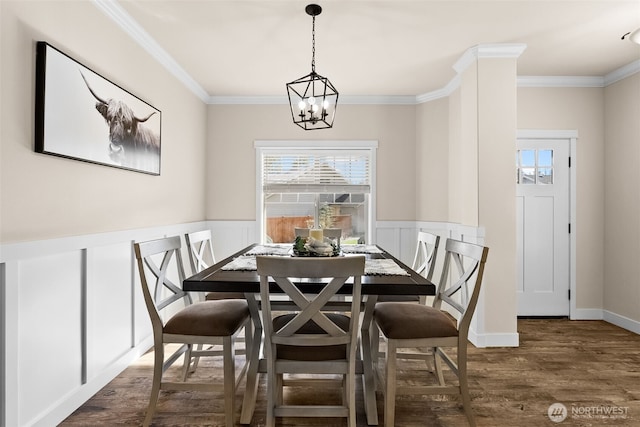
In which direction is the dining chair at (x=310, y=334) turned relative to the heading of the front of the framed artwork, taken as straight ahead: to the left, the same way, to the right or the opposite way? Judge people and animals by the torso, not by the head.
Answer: to the left

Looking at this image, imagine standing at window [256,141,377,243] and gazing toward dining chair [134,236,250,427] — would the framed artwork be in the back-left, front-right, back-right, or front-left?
front-right

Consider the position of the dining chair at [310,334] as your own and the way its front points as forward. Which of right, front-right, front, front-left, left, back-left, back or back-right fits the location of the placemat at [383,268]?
front-right

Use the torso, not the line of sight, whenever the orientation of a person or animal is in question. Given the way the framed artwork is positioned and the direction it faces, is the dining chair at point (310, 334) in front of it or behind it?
in front

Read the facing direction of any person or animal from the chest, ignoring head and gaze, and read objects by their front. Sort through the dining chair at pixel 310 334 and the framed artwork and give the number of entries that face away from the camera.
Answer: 1

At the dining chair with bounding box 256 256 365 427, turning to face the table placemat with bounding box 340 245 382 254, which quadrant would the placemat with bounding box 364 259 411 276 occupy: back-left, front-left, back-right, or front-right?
front-right

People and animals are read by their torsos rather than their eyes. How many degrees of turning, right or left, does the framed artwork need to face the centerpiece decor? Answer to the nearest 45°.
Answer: approximately 45° to its left

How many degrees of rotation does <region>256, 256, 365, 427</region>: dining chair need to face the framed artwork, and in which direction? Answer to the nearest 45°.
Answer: approximately 90° to its left

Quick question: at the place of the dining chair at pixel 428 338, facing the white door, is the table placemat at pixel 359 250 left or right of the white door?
left

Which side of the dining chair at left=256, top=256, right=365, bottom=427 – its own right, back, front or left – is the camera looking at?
back

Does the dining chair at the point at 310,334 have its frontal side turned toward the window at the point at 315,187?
yes

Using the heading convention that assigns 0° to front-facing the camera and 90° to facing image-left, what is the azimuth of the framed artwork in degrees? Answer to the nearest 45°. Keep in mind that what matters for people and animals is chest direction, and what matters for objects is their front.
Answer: approximately 315°

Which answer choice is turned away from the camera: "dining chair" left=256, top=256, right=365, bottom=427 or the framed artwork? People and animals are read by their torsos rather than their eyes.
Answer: the dining chair

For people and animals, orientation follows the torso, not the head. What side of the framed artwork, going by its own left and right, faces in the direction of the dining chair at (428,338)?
front

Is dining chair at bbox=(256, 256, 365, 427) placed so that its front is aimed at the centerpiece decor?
yes

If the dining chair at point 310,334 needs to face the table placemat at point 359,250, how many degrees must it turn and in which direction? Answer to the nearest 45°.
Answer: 0° — it already faces it
